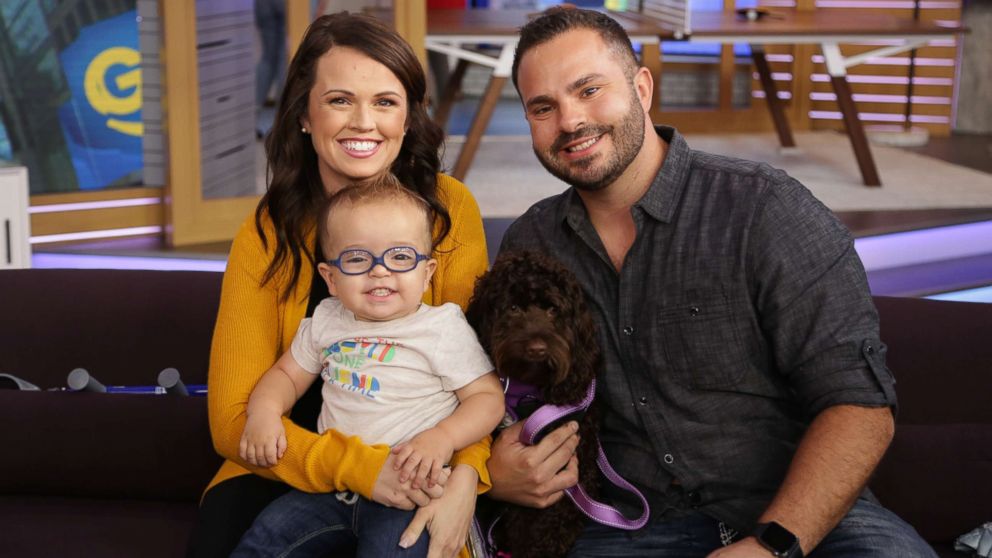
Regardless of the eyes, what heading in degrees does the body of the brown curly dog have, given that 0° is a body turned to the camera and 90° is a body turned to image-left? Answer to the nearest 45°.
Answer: approximately 0°

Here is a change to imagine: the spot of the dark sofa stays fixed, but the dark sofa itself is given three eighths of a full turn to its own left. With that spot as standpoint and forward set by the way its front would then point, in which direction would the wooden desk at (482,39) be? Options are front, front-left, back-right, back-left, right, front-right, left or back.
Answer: front-left

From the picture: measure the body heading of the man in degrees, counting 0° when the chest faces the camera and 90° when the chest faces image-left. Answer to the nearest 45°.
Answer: approximately 45°

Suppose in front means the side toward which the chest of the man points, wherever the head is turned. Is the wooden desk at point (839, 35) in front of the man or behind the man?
behind

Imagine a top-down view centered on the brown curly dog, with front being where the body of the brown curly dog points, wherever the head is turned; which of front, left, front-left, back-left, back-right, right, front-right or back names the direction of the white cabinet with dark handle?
back-right
